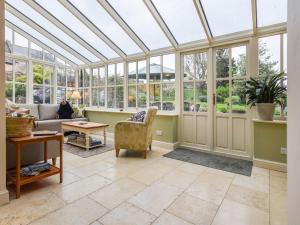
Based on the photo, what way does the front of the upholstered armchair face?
to the viewer's left

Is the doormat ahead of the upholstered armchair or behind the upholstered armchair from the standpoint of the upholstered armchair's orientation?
behind

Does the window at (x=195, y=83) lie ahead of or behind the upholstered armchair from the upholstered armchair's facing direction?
behind

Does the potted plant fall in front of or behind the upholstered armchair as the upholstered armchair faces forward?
behind

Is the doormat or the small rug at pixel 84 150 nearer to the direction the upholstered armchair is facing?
the small rug

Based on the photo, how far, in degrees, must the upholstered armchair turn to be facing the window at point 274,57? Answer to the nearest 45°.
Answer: approximately 180°
